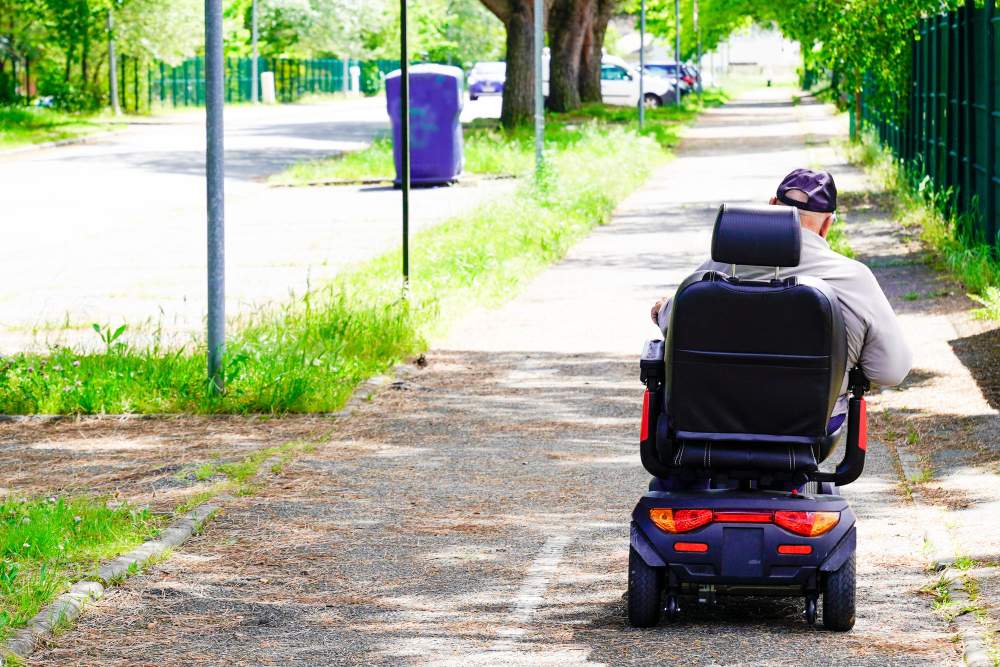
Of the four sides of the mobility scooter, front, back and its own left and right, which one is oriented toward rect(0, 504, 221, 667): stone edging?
left

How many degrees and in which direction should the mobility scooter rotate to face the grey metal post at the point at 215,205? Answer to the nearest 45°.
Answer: approximately 45° to its left

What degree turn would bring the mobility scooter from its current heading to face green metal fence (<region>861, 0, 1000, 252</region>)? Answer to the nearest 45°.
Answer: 0° — it already faces it

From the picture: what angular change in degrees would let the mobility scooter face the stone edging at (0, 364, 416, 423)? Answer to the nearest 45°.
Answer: approximately 45° to its left

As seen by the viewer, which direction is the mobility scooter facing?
away from the camera

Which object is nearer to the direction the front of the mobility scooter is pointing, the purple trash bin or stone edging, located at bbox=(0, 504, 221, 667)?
the purple trash bin

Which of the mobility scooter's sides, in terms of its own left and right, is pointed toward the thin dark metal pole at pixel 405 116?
front

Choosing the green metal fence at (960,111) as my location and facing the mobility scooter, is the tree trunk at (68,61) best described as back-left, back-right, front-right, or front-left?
back-right

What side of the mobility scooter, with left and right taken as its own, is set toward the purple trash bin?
front
